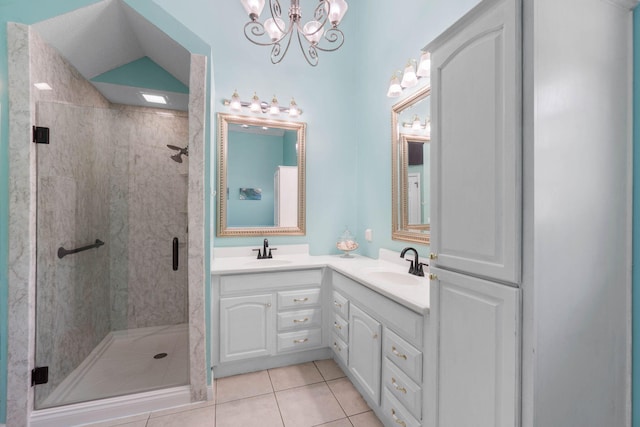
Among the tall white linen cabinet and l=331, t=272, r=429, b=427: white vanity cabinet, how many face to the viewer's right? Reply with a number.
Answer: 0

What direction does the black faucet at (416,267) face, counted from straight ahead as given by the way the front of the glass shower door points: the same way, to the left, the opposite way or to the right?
to the right

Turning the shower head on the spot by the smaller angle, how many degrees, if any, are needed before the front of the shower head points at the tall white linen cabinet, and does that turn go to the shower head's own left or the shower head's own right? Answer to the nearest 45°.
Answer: approximately 135° to the shower head's own left

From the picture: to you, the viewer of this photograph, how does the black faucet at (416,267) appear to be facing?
facing the viewer and to the left of the viewer

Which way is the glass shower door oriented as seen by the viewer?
toward the camera

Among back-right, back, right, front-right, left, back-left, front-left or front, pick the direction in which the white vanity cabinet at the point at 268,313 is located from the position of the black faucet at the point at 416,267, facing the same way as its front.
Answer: front-right

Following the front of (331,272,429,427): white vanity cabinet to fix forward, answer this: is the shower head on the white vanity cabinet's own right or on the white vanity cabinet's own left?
on the white vanity cabinet's own right

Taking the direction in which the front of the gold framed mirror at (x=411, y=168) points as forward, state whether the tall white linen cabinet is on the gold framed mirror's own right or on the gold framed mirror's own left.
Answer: on the gold framed mirror's own left

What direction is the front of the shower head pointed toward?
to the viewer's left

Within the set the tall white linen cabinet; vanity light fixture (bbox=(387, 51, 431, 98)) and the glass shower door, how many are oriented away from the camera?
0
